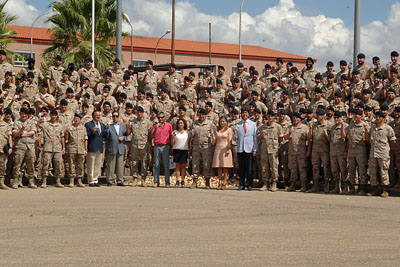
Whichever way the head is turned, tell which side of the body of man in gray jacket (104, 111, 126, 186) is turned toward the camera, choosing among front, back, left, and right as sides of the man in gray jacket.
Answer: front

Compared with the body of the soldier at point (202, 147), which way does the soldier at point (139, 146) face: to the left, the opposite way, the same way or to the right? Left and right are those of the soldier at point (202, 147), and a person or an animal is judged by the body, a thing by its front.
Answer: the same way

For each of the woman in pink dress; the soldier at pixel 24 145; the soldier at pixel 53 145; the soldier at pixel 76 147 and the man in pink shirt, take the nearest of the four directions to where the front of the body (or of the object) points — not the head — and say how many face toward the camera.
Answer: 5

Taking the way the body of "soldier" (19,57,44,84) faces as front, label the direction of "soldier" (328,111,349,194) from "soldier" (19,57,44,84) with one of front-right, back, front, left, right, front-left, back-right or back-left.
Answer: front-left

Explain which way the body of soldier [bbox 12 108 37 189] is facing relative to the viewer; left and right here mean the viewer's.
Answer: facing the viewer

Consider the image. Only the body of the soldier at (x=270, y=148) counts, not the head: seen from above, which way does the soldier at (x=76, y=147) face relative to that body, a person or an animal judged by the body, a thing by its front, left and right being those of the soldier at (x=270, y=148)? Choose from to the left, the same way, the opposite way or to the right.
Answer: the same way

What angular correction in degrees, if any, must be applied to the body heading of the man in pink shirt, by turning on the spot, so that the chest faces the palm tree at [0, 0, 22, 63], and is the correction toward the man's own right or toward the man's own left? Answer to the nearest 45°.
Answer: approximately 135° to the man's own right

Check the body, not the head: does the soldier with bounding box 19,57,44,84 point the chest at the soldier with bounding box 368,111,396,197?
no

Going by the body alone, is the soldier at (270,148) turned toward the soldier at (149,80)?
no

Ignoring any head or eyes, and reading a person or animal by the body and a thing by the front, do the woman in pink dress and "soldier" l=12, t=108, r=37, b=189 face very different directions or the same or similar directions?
same or similar directions

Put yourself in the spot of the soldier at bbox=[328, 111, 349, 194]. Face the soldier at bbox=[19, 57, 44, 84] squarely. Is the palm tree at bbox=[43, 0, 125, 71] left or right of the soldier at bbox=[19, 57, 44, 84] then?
right

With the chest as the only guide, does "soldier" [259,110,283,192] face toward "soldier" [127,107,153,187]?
no

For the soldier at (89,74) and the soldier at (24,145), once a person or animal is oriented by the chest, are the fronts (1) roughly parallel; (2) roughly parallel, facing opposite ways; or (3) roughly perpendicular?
roughly parallel

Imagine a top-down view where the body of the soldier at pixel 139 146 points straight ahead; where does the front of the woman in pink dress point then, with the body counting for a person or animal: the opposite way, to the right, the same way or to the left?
the same way

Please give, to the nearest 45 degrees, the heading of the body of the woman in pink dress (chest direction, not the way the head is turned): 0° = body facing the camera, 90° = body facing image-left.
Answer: approximately 0°

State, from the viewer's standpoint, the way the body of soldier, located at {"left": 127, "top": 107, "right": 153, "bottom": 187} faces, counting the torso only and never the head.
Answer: toward the camera

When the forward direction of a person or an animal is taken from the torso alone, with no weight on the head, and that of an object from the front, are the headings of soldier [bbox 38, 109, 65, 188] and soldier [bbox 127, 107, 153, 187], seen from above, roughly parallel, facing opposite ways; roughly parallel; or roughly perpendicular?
roughly parallel

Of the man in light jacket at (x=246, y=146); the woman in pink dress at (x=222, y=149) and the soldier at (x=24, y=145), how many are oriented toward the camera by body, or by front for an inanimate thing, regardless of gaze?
3

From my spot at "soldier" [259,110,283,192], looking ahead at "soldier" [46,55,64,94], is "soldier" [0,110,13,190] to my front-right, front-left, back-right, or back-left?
front-left
